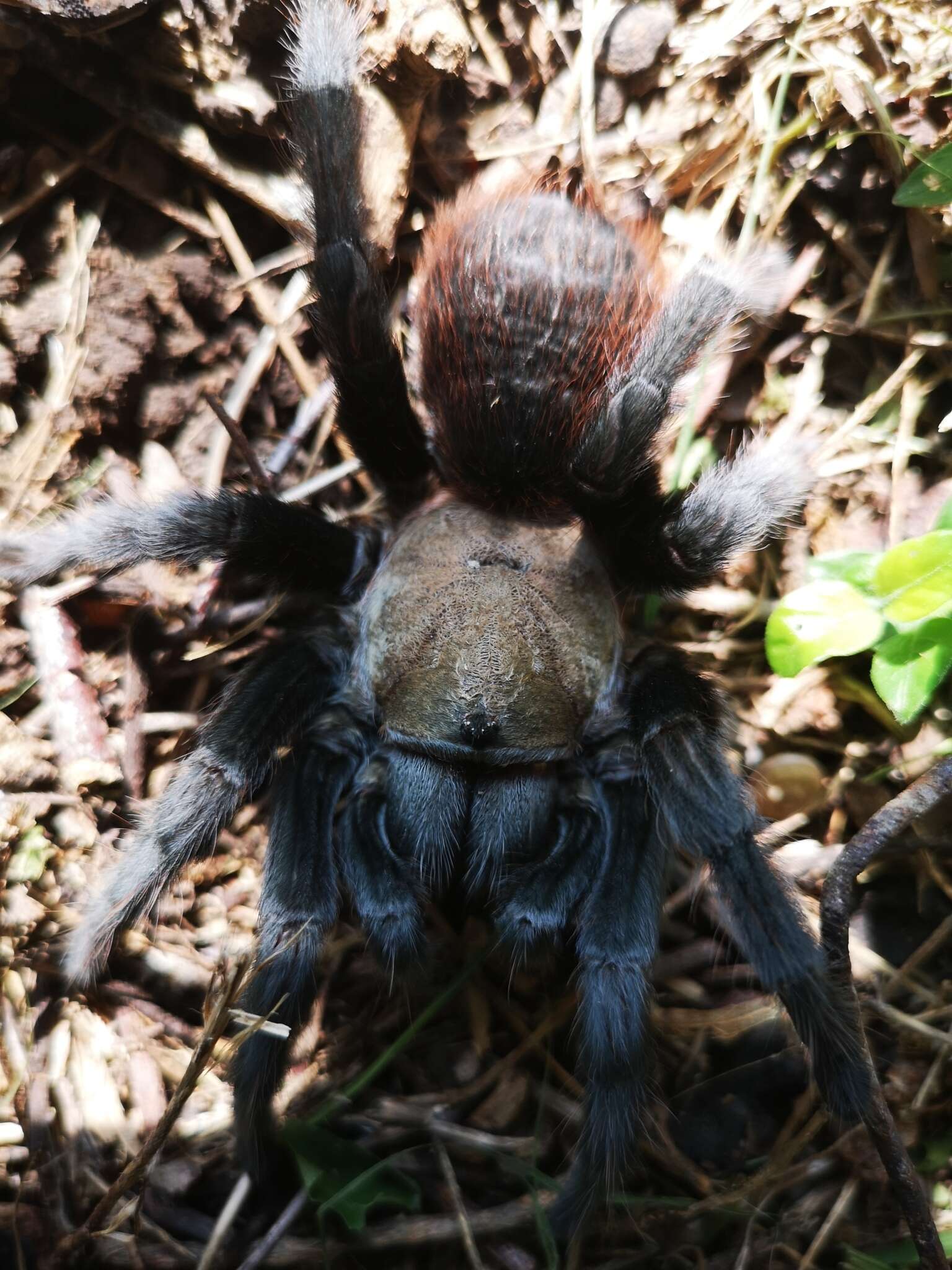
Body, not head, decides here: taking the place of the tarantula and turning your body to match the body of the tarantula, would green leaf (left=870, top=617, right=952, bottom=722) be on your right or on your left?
on your left

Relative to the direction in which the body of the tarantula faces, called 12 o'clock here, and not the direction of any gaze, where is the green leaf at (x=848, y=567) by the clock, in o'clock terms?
The green leaf is roughly at 9 o'clock from the tarantula.

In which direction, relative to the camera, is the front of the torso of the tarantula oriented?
toward the camera

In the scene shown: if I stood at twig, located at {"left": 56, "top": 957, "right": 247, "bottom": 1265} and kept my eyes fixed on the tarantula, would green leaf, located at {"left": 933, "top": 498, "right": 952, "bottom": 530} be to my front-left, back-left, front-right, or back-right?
front-right

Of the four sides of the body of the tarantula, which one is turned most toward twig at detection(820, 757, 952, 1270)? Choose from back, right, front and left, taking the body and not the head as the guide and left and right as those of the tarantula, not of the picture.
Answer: left

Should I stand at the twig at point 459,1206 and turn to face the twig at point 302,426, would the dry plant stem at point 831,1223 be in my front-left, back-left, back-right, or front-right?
back-right

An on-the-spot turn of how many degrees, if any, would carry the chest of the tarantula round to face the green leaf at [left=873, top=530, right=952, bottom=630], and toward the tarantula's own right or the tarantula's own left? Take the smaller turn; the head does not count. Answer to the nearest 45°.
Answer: approximately 90° to the tarantula's own left

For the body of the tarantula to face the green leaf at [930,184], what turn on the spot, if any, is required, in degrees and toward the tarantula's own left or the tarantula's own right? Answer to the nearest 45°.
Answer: approximately 90° to the tarantula's own left

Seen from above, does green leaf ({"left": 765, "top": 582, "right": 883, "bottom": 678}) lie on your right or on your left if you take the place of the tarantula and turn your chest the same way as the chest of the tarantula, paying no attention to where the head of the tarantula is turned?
on your left
